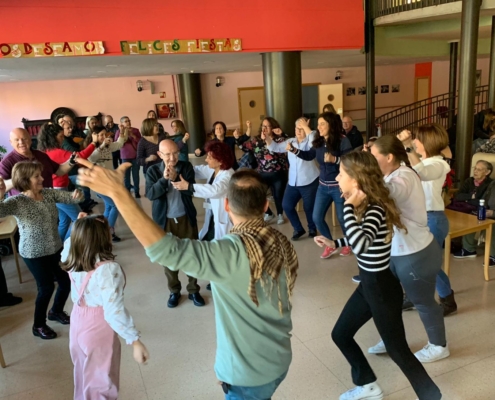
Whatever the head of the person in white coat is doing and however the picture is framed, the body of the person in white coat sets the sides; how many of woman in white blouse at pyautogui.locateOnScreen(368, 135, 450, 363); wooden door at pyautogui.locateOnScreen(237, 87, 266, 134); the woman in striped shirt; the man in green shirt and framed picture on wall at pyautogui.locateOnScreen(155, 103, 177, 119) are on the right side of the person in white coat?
2

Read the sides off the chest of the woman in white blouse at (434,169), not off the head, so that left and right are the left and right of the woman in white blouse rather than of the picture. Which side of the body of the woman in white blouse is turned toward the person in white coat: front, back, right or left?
front

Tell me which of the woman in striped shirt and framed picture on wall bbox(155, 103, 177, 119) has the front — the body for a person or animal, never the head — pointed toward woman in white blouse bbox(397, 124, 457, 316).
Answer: the framed picture on wall

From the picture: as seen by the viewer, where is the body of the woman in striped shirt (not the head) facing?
to the viewer's left

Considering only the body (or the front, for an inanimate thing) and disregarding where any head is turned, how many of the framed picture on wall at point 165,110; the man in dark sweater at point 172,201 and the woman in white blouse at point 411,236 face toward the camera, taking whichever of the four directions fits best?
2

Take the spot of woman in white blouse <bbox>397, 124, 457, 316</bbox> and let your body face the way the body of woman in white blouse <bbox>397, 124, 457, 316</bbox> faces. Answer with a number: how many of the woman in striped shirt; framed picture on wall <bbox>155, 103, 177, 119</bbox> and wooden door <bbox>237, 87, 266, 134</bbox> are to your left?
1

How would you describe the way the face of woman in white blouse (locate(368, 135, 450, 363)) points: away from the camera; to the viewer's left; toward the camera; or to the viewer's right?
to the viewer's left

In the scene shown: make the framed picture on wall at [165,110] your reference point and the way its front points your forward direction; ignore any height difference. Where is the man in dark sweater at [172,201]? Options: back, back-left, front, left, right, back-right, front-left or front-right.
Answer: front

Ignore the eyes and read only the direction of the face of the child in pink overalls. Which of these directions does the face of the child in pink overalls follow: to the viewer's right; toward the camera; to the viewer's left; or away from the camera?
away from the camera

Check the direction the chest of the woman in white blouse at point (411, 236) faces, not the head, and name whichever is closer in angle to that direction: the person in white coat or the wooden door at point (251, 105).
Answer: the person in white coat

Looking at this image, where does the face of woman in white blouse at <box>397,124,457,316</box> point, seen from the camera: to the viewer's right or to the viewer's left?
to the viewer's left

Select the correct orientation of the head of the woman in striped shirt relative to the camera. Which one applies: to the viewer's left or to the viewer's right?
to the viewer's left

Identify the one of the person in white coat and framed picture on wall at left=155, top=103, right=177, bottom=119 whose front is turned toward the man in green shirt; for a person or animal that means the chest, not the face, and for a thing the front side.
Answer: the framed picture on wall

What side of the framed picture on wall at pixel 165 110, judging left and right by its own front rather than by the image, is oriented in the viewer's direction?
front

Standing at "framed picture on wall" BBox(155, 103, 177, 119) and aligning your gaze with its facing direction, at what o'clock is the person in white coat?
The person in white coat is roughly at 12 o'clock from the framed picture on wall.

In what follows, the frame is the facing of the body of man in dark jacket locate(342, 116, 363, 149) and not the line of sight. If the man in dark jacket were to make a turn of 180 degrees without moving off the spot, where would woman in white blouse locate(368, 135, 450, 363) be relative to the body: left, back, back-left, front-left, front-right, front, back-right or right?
back-right
